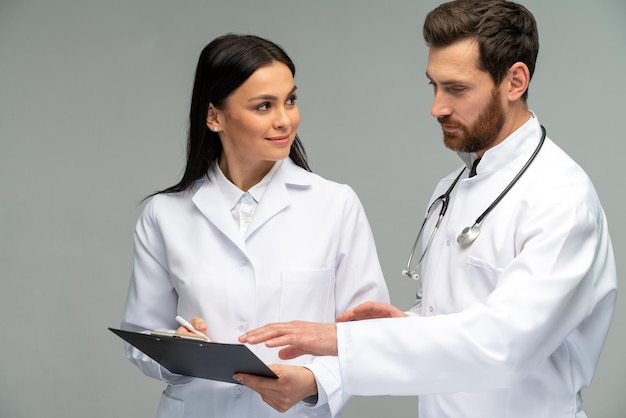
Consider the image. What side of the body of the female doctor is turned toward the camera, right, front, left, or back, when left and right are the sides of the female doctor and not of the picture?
front

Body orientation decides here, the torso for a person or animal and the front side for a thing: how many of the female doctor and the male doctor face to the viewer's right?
0

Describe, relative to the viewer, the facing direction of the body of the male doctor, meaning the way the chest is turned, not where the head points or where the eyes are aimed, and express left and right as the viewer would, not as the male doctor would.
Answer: facing the viewer and to the left of the viewer

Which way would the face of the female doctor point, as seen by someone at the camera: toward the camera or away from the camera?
toward the camera

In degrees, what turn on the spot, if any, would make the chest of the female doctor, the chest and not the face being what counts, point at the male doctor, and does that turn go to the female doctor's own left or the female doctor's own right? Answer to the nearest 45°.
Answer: approximately 45° to the female doctor's own left

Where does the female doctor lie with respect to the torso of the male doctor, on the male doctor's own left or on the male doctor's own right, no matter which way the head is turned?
on the male doctor's own right
